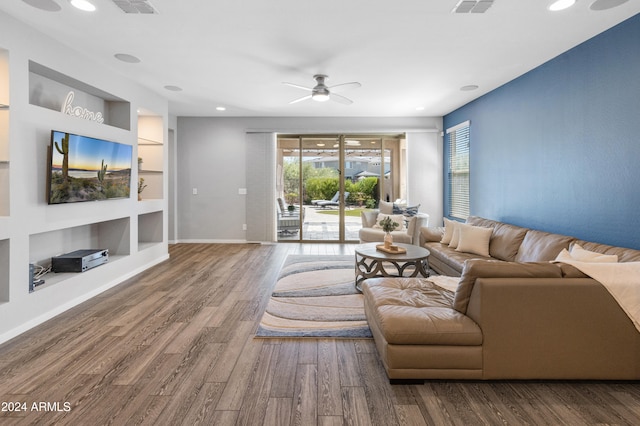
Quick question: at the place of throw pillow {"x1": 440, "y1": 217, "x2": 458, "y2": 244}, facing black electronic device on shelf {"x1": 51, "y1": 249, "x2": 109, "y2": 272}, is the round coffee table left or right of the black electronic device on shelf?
left

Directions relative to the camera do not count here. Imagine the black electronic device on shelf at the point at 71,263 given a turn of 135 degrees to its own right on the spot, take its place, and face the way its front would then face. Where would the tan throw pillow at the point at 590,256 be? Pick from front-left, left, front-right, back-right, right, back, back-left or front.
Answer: back-left

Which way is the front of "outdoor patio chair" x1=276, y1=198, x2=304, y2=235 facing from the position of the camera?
facing to the right of the viewer

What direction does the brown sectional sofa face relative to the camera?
to the viewer's left

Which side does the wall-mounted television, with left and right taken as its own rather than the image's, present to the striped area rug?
front

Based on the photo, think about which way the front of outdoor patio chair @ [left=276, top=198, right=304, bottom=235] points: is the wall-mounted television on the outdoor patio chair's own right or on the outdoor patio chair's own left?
on the outdoor patio chair's own right
